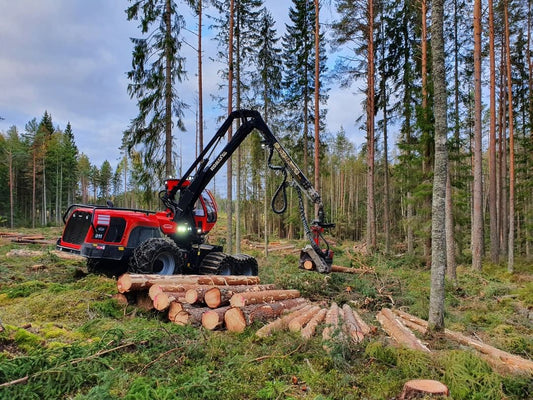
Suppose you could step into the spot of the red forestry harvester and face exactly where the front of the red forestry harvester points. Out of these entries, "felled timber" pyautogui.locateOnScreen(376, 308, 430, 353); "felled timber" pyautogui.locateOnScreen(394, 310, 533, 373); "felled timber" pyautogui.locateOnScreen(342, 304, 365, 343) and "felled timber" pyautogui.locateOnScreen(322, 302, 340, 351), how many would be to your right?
4

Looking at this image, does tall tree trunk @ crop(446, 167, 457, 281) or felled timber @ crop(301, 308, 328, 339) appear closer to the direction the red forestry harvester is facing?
the tall tree trunk

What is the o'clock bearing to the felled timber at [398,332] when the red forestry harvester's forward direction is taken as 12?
The felled timber is roughly at 3 o'clock from the red forestry harvester.

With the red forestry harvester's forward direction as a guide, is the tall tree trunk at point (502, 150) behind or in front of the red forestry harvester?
in front

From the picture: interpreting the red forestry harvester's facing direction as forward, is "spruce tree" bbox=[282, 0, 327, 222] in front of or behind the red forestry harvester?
in front

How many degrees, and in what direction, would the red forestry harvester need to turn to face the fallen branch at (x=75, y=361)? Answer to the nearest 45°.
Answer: approximately 135° to its right

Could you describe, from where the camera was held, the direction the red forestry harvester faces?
facing away from the viewer and to the right of the viewer

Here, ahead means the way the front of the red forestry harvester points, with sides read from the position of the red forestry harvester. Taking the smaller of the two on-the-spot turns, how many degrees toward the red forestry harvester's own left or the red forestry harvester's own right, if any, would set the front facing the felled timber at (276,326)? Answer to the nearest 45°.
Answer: approximately 90° to the red forestry harvester's own right

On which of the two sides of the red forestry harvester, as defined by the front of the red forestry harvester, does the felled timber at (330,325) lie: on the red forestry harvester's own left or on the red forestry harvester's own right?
on the red forestry harvester's own right

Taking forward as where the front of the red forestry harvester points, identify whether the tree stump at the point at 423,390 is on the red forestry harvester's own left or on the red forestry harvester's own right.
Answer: on the red forestry harvester's own right
